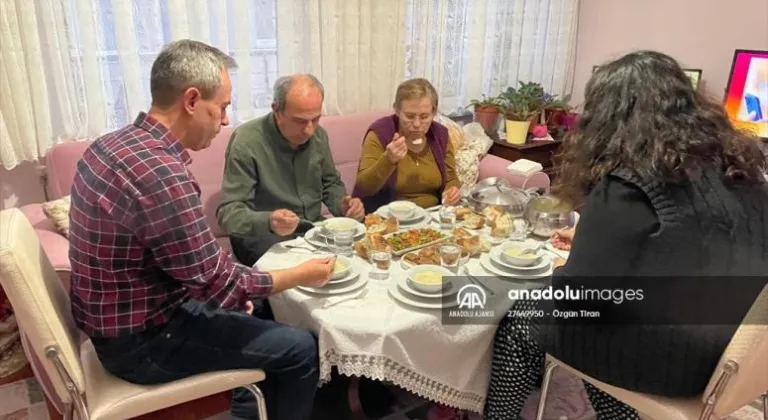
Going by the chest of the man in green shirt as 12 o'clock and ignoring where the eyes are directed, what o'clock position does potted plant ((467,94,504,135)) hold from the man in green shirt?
The potted plant is roughly at 9 o'clock from the man in green shirt.

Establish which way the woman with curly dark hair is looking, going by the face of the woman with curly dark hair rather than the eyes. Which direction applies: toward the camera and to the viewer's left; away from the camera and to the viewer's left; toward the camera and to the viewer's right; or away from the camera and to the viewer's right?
away from the camera and to the viewer's left

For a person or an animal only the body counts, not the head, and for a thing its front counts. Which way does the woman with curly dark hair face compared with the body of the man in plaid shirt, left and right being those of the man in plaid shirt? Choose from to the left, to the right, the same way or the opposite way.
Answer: to the left

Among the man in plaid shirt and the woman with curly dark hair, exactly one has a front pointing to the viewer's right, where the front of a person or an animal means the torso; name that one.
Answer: the man in plaid shirt

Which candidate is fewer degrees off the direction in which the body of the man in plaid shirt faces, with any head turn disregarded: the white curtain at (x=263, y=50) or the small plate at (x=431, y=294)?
the small plate

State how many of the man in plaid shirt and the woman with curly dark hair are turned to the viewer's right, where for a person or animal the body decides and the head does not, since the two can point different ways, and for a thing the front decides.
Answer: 1

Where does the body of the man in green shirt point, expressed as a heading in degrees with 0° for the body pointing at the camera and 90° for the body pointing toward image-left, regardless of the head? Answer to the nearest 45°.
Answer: approximately 315°

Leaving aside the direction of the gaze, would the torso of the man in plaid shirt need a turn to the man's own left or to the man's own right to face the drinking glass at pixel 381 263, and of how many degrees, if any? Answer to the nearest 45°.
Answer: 0° — they already face it

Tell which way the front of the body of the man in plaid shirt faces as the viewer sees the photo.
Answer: to the viewer's right

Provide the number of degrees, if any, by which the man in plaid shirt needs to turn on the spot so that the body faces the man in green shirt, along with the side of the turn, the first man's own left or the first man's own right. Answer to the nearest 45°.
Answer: approximately 45° to the first man's own left

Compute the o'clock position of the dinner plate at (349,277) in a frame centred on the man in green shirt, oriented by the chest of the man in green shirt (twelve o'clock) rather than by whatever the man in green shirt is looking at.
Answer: The dinner plate is roughly at 1 o'clock from the man in green shirt.

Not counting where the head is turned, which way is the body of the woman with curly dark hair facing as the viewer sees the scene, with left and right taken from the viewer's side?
facing away from the viewer and to the left of the viewer
